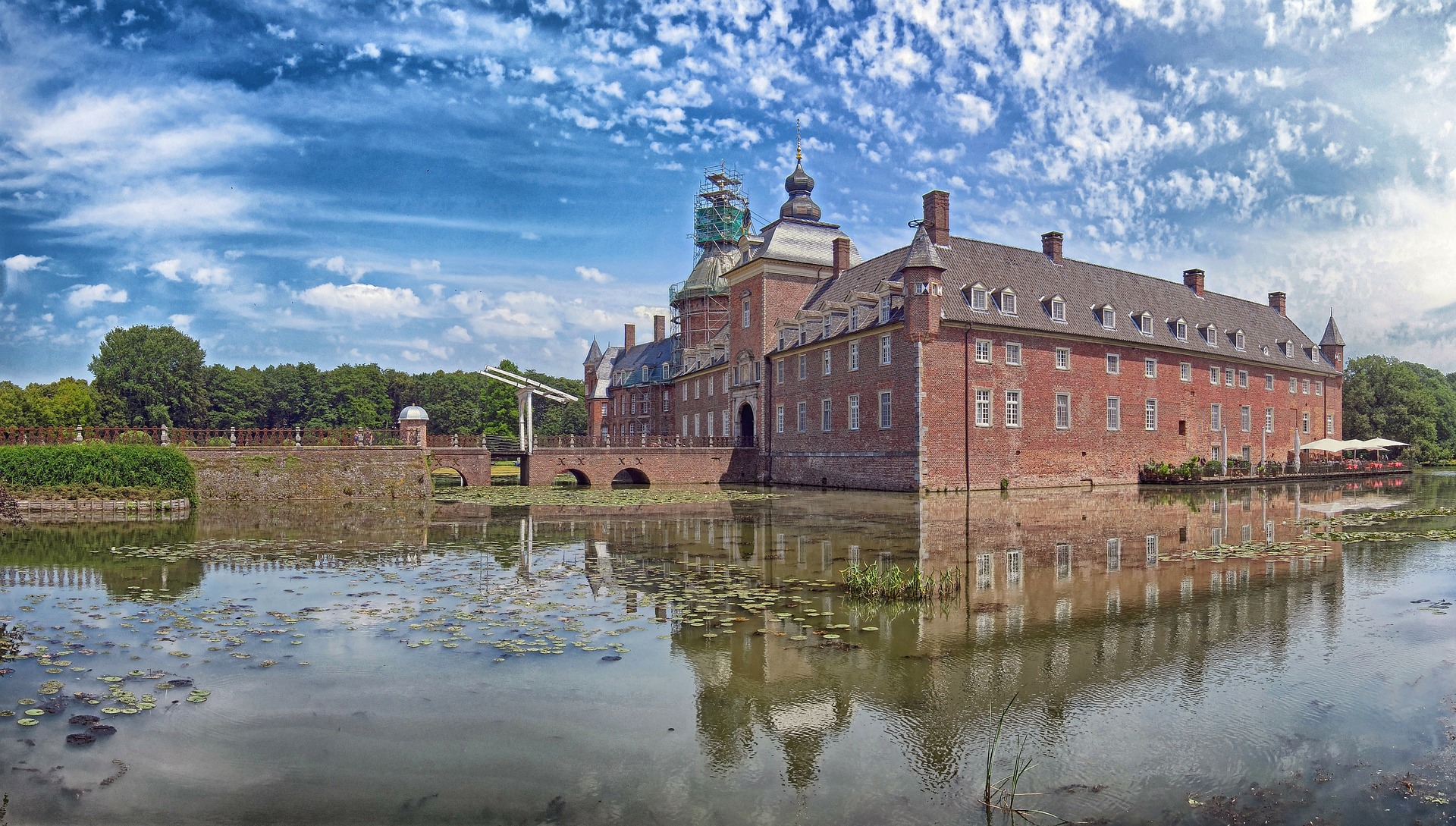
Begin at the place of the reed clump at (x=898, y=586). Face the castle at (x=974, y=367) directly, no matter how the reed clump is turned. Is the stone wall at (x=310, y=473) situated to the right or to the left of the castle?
left

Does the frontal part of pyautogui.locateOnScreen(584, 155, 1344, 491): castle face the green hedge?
yes

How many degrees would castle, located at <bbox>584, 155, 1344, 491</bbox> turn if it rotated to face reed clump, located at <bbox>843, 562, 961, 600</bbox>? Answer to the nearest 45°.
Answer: approximately 45° to its left

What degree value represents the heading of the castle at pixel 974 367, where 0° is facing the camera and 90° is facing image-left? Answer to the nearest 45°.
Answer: approximately 45°

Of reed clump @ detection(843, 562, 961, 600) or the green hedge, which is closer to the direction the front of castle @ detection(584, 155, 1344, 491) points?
the green hedge

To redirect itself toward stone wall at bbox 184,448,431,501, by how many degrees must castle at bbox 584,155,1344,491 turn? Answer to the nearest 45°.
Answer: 0° — it already faces it

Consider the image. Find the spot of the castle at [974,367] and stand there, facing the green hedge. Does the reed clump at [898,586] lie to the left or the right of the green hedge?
left
